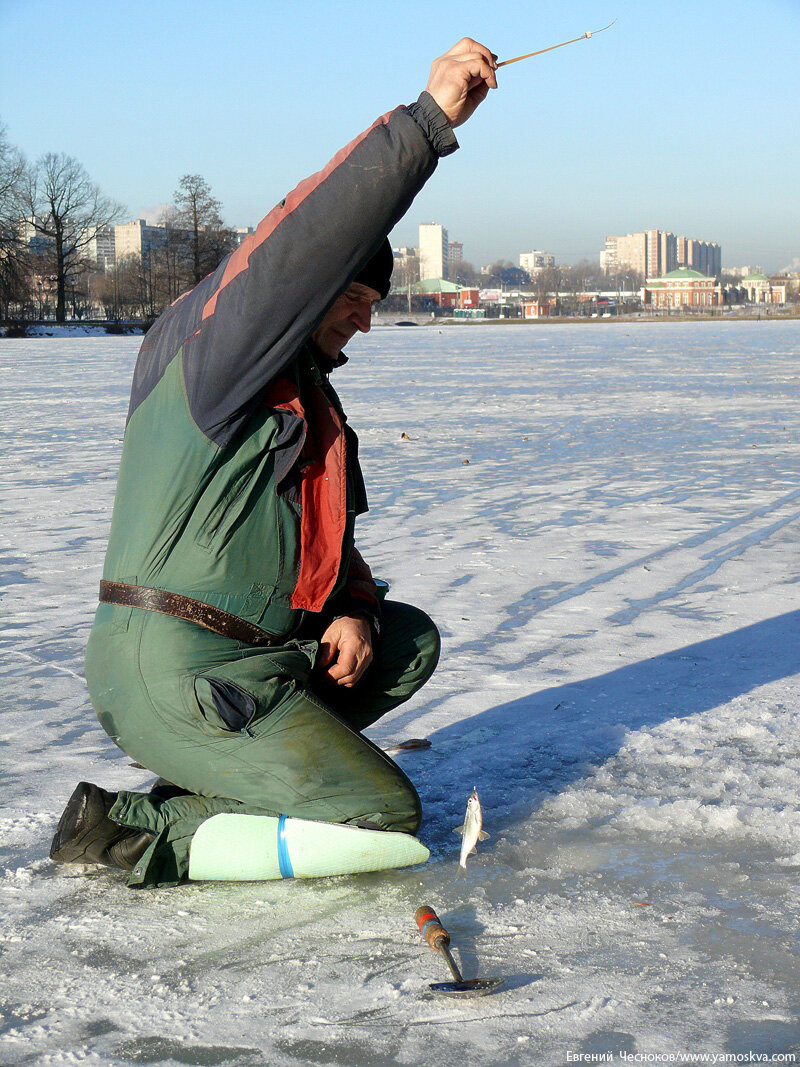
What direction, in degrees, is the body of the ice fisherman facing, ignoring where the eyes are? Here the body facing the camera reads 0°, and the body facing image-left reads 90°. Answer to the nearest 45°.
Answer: approximately 270°
